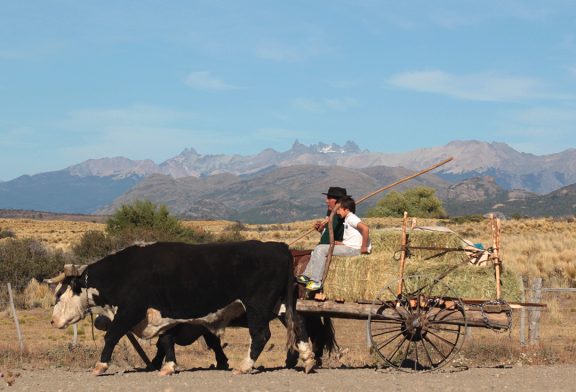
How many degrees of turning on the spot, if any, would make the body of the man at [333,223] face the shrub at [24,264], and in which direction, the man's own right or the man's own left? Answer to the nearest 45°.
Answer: approximately 45° to the man's own right

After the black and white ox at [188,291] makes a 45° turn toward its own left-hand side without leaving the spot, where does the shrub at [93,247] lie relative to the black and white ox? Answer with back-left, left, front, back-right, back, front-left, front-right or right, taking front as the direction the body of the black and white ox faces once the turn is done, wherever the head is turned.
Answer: back-right

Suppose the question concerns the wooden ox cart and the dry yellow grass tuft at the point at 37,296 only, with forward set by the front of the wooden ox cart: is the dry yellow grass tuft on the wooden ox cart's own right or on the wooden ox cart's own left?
on the wooden ox cart's own right

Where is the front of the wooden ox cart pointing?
to the viewer's left

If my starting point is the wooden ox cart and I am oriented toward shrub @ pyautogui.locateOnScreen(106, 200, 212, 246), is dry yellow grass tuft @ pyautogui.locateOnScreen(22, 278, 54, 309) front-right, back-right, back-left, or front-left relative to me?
front-left

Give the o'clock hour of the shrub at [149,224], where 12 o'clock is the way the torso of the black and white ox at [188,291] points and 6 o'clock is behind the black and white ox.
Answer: The shrub is roughly at 3 o'clock from the black and white ox.

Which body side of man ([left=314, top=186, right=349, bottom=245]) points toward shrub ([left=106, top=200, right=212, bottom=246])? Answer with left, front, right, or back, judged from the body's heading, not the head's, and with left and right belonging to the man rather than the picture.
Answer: right

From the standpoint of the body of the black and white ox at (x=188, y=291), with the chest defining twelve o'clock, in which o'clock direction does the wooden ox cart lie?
The wooden ox cart is roughly at 6 o'clock from the black and white ox.

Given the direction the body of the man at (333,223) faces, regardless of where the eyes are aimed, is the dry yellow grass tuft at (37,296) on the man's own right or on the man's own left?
on the man's own right

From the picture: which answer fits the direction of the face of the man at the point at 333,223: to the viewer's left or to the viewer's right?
to the viewer's left

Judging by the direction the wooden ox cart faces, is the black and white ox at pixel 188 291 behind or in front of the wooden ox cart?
in front

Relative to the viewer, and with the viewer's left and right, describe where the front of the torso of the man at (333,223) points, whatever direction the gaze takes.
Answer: facing to the left of the viewer

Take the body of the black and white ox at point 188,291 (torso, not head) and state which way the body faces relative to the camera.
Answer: to the viewer's left
